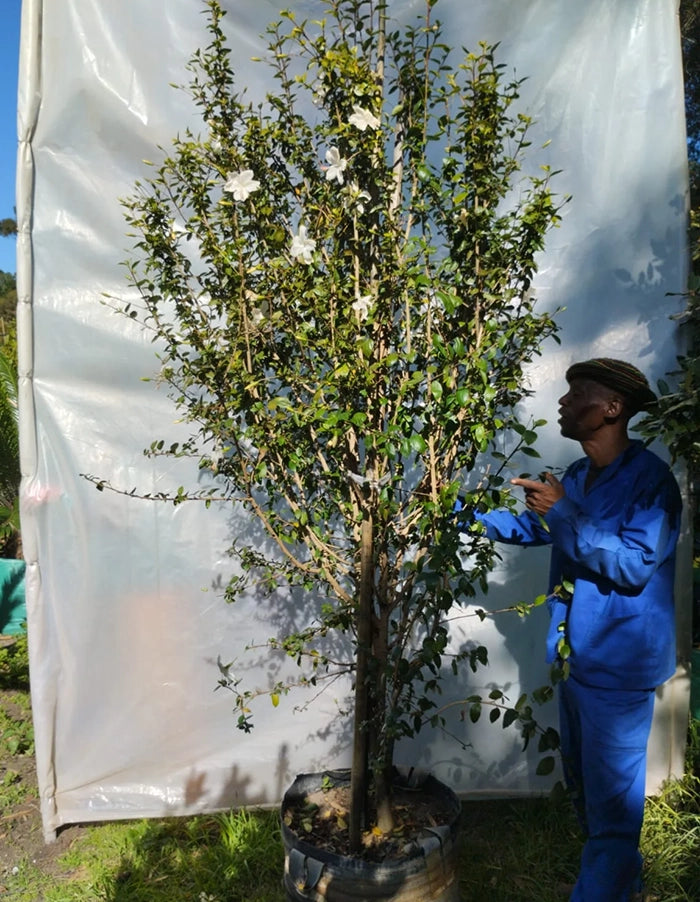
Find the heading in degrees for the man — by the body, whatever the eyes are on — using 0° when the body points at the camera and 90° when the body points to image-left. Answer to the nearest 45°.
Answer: approximately 90°

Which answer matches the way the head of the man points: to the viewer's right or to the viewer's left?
to the viewer's left
